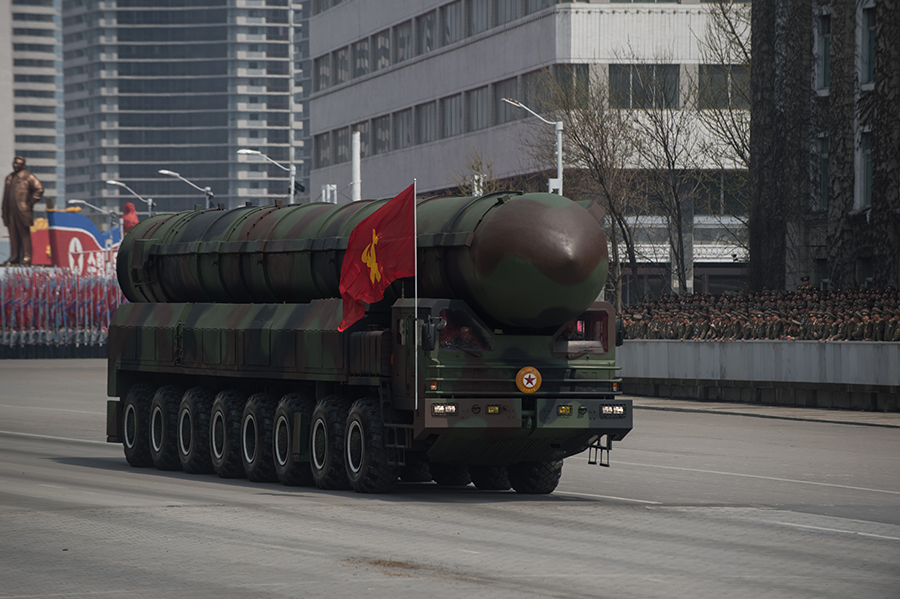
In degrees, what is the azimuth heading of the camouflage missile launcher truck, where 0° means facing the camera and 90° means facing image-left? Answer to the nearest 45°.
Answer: approximately 315°
